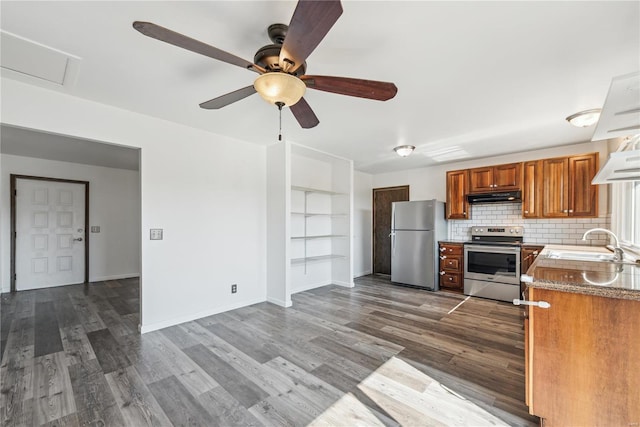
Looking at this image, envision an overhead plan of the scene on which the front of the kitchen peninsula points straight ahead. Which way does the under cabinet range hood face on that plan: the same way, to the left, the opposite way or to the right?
to the left

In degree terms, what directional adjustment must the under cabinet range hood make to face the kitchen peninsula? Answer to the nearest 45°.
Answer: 0° — it already faces it

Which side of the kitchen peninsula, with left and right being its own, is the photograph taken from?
left

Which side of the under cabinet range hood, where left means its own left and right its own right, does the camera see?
front

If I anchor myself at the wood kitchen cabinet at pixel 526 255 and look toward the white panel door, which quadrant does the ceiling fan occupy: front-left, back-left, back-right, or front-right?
front-left

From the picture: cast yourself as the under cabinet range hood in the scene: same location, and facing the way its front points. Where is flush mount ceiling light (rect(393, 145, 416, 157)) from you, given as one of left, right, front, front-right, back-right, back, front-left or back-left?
front-right

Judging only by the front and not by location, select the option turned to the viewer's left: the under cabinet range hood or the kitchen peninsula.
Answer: the kitchen peninsula

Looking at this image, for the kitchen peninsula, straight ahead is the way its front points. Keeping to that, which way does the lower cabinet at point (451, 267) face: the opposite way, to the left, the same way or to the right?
to the left

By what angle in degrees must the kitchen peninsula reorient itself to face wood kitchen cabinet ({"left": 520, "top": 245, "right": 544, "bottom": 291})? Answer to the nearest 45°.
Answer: approximately 90° to its right

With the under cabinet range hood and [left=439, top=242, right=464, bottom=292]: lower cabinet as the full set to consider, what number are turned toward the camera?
2

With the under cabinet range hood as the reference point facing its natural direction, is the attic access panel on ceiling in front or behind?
in front

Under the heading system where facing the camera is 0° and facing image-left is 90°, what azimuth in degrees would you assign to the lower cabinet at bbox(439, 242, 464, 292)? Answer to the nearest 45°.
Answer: approximately 0°

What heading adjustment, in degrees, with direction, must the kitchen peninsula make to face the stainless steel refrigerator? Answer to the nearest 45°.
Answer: approximately 45° to its right
